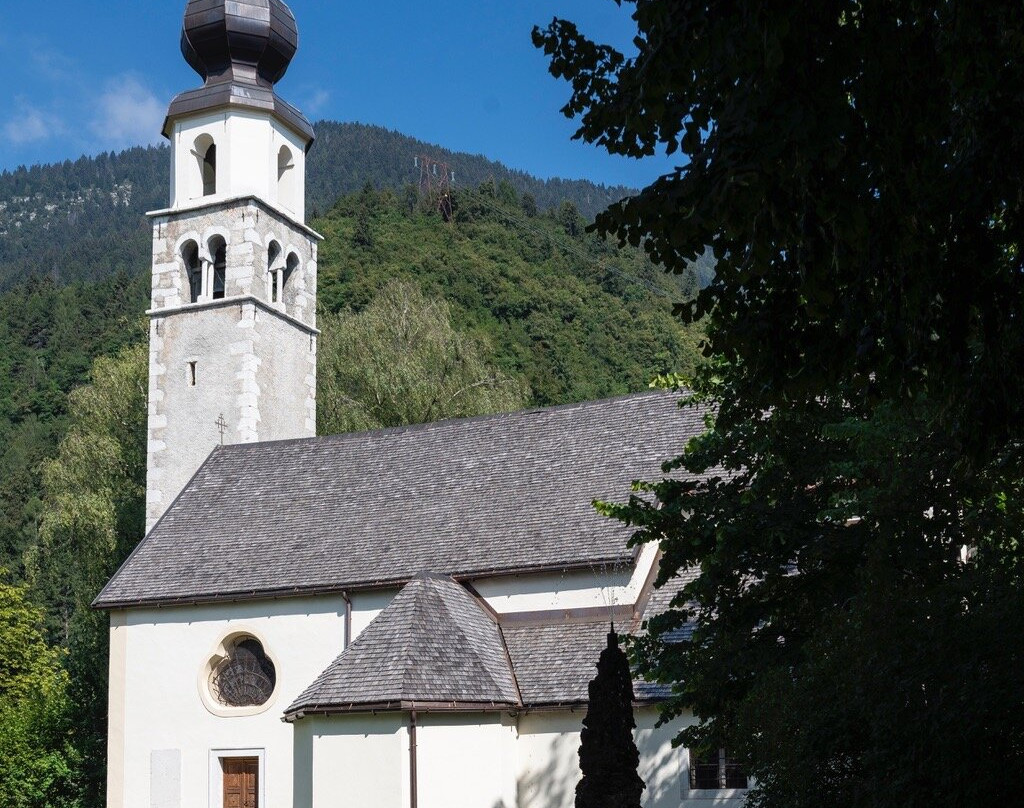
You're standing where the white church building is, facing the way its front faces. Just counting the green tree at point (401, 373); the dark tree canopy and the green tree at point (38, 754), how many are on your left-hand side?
1

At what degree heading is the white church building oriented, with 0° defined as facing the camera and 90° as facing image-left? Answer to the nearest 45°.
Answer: approximately 90°

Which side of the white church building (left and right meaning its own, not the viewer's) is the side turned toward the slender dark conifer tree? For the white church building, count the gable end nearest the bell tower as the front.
left

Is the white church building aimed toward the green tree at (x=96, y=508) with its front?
no

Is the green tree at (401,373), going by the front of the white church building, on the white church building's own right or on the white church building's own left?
on the white church building's own right

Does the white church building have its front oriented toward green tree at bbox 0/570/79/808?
no

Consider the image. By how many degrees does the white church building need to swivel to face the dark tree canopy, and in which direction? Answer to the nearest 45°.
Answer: approximately 90° to its left
